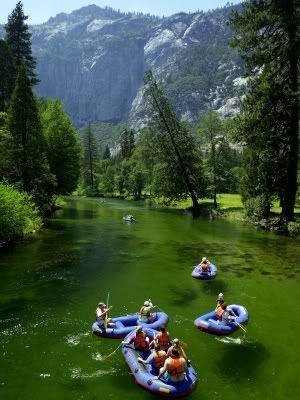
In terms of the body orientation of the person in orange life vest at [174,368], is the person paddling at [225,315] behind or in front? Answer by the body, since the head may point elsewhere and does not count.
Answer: in front

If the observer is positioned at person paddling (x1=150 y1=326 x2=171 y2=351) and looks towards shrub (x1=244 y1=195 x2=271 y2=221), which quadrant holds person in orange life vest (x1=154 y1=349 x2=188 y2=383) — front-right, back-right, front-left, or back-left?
back-right

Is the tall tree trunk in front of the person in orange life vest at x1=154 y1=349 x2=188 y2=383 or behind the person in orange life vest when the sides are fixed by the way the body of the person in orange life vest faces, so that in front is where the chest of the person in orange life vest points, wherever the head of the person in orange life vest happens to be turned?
in front

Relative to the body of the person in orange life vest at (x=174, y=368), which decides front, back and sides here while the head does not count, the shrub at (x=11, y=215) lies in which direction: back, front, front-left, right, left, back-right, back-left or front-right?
front-left

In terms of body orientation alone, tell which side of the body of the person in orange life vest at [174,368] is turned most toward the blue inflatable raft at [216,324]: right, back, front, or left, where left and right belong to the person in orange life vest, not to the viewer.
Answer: front

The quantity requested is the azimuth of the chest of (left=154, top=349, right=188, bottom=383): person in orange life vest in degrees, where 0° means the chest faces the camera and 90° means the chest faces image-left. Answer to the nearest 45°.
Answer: approximately 180°

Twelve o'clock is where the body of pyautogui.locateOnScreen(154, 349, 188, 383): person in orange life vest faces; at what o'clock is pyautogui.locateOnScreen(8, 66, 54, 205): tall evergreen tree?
The tall evergreen tree is roughly at 11 o'clock from the person in orange life vest.

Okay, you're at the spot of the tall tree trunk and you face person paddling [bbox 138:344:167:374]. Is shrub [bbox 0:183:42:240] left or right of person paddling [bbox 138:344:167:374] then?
right

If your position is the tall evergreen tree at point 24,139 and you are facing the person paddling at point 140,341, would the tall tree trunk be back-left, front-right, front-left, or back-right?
front-left

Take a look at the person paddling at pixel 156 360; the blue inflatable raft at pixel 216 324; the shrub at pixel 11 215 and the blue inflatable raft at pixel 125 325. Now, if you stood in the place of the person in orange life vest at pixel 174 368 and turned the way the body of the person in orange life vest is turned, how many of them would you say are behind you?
0

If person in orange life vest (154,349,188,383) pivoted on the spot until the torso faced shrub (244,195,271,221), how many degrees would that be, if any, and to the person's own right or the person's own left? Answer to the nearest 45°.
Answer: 0° — they already face it

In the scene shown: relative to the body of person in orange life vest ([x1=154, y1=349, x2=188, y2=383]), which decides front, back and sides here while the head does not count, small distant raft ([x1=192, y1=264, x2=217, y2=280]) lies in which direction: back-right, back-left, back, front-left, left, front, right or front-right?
front
